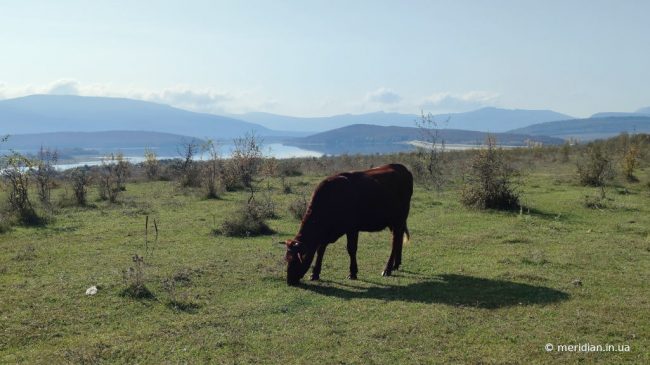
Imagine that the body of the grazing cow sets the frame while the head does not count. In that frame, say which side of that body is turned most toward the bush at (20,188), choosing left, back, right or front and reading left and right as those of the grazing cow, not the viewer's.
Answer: right

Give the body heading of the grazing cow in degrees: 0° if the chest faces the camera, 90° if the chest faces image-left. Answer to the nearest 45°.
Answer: approximately 45°

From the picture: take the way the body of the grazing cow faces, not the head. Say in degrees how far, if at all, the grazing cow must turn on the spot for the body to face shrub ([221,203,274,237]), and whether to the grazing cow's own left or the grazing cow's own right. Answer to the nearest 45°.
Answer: approximately 90° to the grazing cow's own right

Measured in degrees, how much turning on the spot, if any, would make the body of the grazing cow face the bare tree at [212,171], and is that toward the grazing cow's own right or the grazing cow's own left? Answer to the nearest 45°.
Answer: approximately 135° to the grazing cow's own right

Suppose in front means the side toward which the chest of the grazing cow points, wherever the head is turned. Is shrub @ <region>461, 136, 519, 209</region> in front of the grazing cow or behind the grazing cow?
behind

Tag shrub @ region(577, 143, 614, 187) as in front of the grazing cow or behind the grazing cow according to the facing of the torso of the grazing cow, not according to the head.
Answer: behind

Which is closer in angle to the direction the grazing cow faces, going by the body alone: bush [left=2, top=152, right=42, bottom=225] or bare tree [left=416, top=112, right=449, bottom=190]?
the bush

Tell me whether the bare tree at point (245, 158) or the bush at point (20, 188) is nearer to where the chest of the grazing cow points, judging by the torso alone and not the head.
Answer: the bush

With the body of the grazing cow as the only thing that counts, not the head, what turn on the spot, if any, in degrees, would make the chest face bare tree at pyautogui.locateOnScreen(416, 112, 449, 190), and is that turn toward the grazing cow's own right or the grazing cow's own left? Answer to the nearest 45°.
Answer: approximately 135° to the grazing cow's own right

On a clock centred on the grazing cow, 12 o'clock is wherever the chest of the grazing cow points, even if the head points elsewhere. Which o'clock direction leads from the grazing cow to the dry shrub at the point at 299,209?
The dry shrub is roughly at 4 o'clock from the grazing cow.

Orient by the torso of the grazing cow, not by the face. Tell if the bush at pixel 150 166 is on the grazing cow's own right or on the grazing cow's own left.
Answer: on the grazing cow's own right

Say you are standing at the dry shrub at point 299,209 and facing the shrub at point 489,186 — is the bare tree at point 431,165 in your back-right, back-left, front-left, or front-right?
front-left
